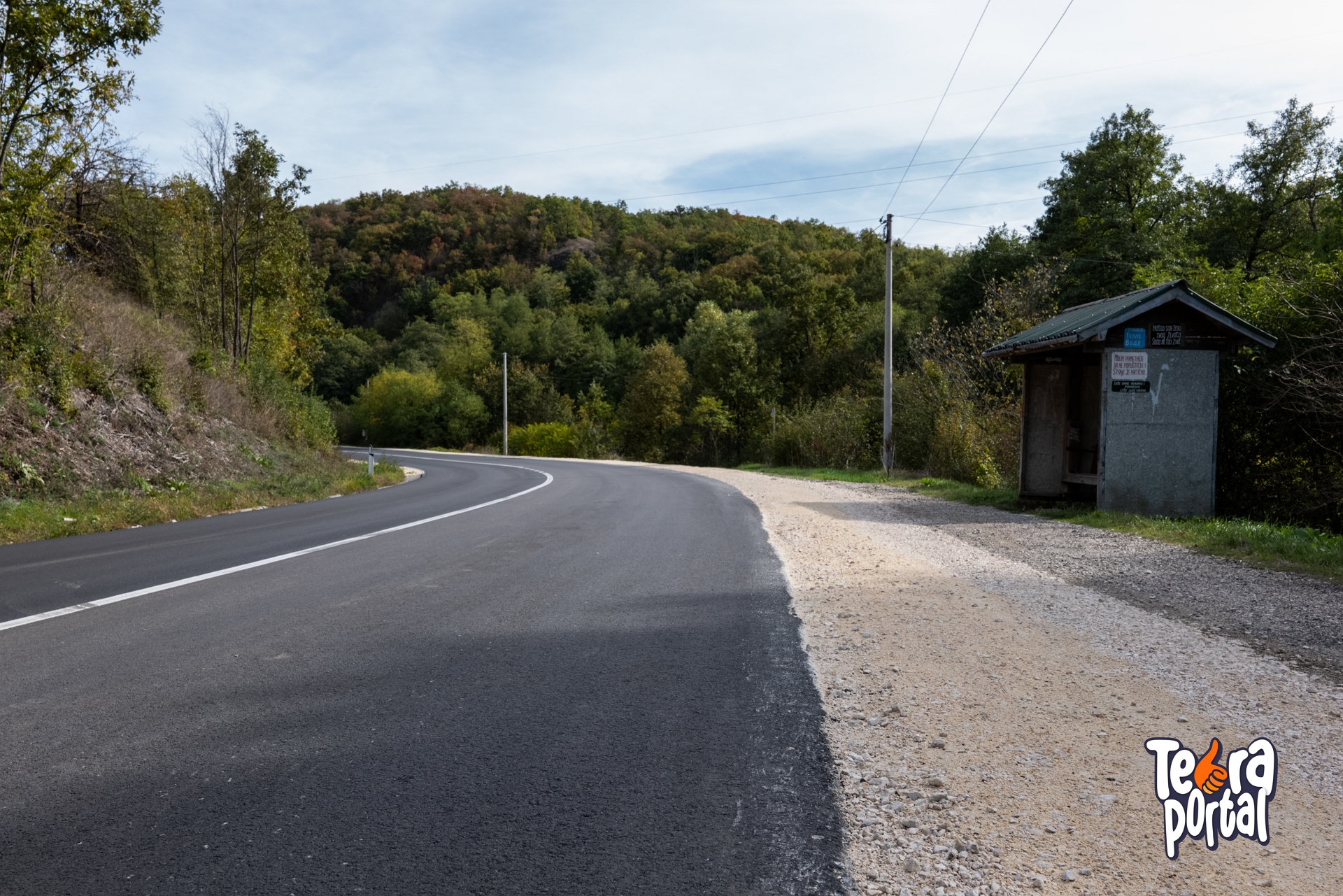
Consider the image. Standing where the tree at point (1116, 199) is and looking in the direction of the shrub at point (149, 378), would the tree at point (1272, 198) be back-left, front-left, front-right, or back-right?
back-left

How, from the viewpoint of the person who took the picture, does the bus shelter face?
facing the viewer and to the left of the viewer

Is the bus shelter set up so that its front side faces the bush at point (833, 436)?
no

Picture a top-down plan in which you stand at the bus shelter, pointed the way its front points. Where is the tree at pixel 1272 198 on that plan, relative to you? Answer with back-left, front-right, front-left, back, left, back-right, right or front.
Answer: back-right

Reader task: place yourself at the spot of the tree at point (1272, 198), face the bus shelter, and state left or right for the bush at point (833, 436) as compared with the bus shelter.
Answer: right

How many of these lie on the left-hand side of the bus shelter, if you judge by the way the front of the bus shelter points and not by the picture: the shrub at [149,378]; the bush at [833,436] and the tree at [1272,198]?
0

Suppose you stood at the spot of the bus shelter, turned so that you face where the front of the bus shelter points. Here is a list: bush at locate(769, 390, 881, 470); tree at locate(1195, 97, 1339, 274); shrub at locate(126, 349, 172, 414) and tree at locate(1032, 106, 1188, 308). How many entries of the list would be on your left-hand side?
0

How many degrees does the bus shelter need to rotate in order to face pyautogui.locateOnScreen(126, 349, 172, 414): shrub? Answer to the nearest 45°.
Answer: approximately 45° to its right

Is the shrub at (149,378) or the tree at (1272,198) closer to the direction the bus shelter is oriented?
the shrub

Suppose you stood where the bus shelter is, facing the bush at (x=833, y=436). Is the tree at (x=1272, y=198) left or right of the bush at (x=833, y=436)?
right

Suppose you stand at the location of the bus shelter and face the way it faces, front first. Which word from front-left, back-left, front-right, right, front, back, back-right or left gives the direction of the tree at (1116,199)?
back-right
